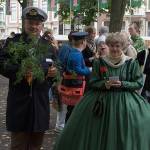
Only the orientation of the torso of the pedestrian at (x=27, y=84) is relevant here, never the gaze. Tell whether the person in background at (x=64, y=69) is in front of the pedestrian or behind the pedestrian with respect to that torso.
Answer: behind

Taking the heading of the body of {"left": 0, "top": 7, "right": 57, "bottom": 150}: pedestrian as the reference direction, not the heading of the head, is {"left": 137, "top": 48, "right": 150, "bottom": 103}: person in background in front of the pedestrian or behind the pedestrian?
behind

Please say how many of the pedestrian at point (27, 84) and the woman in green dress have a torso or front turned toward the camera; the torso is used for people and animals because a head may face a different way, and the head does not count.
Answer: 2

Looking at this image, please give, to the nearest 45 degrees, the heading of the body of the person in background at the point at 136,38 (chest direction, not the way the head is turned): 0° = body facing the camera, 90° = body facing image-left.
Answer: approximately 45°

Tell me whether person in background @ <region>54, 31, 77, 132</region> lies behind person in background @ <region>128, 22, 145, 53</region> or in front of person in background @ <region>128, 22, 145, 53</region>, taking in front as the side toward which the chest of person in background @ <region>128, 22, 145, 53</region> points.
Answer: in front

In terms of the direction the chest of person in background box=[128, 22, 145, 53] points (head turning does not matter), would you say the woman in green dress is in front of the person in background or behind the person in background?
in front

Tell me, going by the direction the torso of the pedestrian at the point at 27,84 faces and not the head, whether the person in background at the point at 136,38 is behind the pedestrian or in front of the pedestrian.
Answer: behind

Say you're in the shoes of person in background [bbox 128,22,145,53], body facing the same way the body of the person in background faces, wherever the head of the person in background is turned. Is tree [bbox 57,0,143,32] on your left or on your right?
on your right
